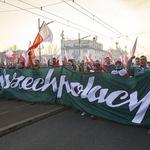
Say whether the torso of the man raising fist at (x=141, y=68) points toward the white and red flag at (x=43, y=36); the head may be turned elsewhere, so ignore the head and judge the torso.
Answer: no

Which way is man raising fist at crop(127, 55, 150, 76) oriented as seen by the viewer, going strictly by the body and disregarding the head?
toward the camera
